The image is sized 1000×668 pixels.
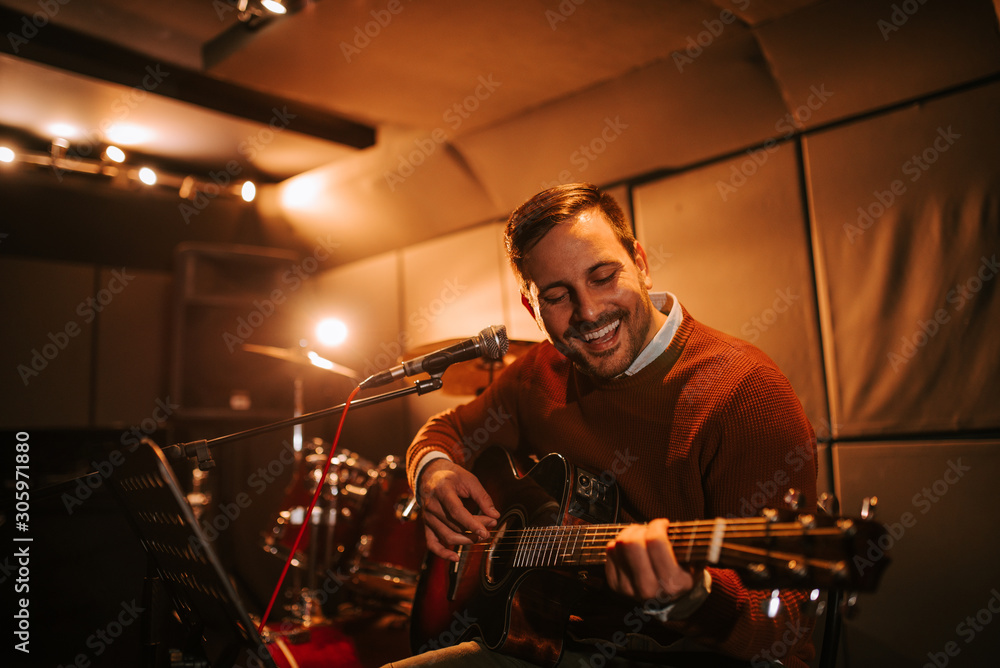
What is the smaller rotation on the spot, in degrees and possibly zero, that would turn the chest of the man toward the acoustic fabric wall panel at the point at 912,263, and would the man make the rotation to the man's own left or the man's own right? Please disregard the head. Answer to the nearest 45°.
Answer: approximately 180°

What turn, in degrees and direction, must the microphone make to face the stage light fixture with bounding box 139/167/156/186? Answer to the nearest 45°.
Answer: approximately 135° to its left

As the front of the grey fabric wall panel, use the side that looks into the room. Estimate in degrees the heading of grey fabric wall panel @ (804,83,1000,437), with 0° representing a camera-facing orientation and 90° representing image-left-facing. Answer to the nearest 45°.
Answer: approximately 45°

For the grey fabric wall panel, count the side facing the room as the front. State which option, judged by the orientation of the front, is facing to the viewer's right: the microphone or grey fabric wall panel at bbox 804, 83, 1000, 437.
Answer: the microphone

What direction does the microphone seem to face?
to the viewer's right

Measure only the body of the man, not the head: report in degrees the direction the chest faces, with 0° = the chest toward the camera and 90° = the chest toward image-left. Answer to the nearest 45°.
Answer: approximately 45°

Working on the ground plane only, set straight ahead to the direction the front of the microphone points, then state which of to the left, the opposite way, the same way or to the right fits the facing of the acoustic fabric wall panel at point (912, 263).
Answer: the opposite way

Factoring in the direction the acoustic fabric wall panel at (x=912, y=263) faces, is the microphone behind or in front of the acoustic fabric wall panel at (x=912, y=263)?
in front

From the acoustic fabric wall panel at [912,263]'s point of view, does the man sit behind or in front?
in front
